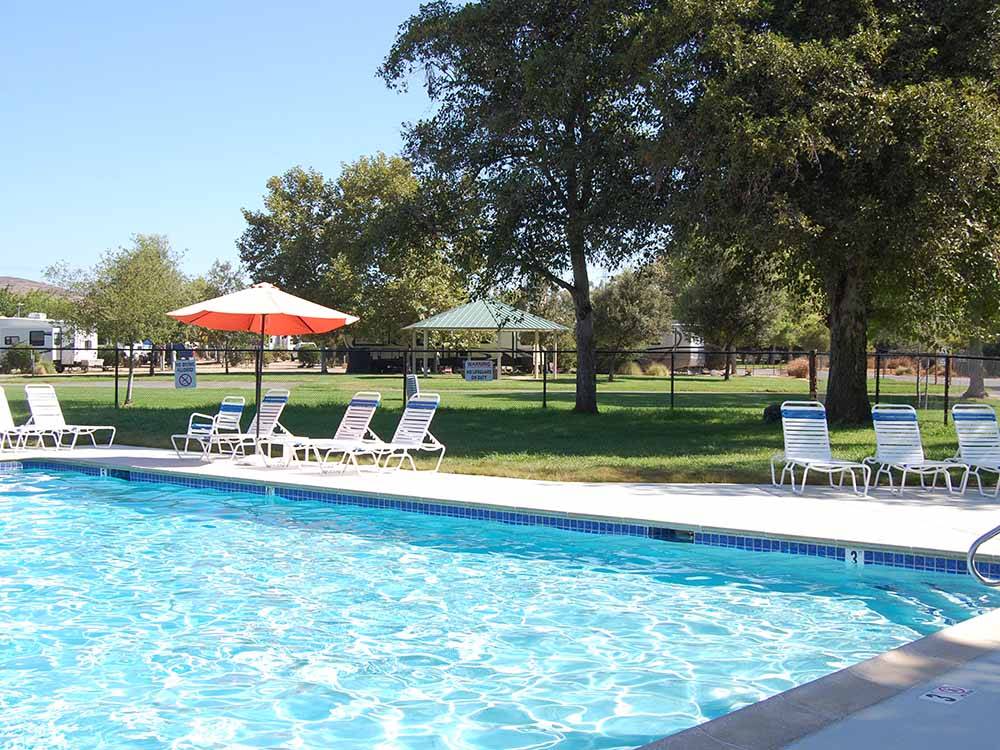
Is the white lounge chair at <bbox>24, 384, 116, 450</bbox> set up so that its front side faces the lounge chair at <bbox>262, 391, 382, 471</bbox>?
yes

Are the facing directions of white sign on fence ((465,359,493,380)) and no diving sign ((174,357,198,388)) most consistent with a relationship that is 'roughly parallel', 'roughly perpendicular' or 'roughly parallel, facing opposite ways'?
roughly parallel

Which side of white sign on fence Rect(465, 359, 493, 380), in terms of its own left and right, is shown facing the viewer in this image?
front

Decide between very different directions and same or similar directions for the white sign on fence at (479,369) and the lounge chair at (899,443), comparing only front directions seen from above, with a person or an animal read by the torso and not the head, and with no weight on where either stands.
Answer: same or similar directions

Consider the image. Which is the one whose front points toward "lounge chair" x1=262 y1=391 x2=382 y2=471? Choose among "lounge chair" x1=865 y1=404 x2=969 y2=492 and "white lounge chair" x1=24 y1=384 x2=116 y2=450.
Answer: the white lounge chair

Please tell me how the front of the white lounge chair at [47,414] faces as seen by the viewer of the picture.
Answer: facing the viewer and to the right of the viewer

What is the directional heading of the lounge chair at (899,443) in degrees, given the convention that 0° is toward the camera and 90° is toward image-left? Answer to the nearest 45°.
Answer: approximately 315°

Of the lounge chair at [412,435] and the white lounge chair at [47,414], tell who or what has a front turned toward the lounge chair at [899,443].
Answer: the white lounge chair

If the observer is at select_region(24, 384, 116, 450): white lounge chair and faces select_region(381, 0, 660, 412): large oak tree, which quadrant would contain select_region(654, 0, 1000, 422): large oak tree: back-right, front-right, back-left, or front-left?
front-right

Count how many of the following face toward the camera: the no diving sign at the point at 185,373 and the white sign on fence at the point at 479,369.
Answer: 2

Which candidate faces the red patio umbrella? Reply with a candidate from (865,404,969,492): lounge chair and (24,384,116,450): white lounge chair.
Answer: the white lounge chair

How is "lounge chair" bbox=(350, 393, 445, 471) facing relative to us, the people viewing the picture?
facing the viewer and to the left of the viewer

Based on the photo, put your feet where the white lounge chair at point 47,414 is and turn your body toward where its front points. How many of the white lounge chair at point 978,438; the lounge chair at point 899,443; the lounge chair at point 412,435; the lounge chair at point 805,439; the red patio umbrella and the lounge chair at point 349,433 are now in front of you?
6

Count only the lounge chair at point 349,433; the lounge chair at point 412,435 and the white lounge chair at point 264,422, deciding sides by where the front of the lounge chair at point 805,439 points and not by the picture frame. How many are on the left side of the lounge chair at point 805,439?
0

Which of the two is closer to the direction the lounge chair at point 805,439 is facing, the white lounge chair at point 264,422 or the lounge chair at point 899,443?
the lounge chair

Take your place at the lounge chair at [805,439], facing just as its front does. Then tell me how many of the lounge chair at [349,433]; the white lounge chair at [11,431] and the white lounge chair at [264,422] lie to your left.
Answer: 0

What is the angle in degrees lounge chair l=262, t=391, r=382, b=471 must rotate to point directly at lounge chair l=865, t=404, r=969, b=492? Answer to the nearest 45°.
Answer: approximately 90° to its left

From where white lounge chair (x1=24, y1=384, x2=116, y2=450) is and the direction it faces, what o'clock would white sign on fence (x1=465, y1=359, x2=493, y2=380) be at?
The white sign on fence is roughly at 10 o'clock from the white lounge chair.

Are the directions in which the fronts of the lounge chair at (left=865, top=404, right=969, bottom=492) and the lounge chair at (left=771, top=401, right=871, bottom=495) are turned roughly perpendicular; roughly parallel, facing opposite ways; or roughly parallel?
roughly parallel

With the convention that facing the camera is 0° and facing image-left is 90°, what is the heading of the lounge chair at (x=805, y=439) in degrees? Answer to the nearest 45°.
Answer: approximately 315°
